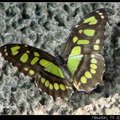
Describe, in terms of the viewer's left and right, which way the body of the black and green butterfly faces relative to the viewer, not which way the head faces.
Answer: facing away from the viewer and to the left of the viewer
